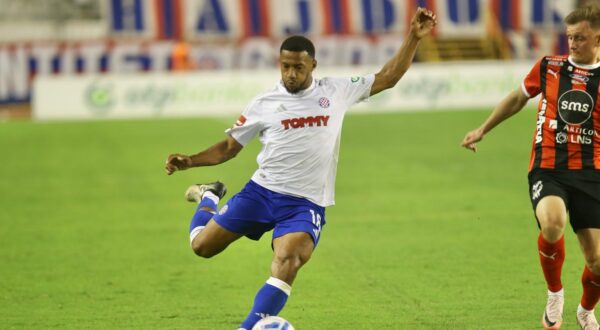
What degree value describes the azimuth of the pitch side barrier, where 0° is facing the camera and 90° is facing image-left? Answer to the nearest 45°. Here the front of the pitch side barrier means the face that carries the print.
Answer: approximately 0°

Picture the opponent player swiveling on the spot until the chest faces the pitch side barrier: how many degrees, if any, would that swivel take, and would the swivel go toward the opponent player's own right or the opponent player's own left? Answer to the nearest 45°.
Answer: approximately 135° to the opponent player's own right

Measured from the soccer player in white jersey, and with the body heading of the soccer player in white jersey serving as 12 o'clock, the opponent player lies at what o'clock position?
The opponent player is roughly at 9 o'clock from the soccer player in white jersey.

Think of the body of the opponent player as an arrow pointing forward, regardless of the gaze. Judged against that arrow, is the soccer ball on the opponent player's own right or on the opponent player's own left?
on the opponent player's own right

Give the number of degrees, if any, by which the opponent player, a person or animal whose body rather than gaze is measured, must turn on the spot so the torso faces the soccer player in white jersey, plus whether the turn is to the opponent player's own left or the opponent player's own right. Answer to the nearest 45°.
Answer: approximately 90° to the opponent player's own right
